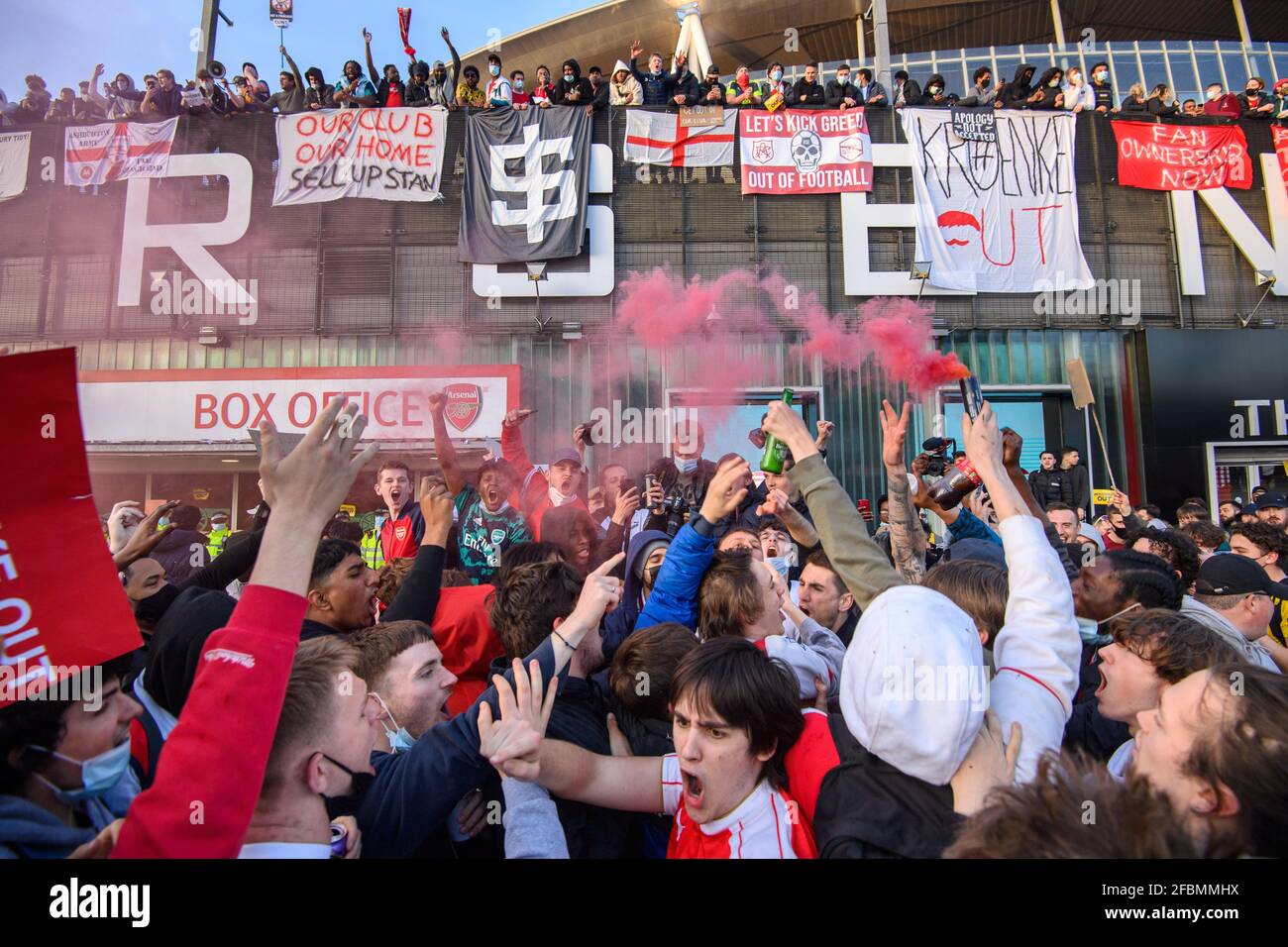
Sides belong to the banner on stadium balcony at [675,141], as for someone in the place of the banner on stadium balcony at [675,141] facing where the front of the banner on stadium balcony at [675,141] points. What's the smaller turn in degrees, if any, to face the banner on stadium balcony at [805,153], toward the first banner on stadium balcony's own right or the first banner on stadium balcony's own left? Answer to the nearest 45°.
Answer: approximately 90° to the first banner on stadium balcony's own left

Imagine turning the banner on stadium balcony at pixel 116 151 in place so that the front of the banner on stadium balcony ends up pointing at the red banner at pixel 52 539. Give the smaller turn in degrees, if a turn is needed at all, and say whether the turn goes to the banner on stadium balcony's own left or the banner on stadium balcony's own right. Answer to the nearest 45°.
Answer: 0° — it already faces it

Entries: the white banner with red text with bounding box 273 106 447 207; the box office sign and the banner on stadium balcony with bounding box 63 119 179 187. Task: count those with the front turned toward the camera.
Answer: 3

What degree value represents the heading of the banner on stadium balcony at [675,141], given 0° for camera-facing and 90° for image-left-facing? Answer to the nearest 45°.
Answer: approximately 0°

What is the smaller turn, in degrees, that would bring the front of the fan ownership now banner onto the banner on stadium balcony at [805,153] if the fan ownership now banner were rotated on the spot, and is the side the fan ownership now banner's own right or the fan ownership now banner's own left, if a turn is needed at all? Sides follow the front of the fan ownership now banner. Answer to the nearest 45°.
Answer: approximately 45° to the fan ownership now banner's own right

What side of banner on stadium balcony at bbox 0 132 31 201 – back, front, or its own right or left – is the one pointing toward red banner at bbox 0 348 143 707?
front

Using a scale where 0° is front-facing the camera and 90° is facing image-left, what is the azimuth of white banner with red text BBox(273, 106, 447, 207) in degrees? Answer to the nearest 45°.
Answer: approximately 0°

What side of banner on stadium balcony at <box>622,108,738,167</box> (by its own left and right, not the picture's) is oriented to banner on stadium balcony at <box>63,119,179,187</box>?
right

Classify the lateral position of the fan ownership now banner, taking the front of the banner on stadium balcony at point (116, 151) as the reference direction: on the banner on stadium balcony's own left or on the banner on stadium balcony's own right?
on the banner on stadium balcony's own left

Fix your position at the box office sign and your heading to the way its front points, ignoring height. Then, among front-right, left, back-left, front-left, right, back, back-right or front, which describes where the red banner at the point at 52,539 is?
front
